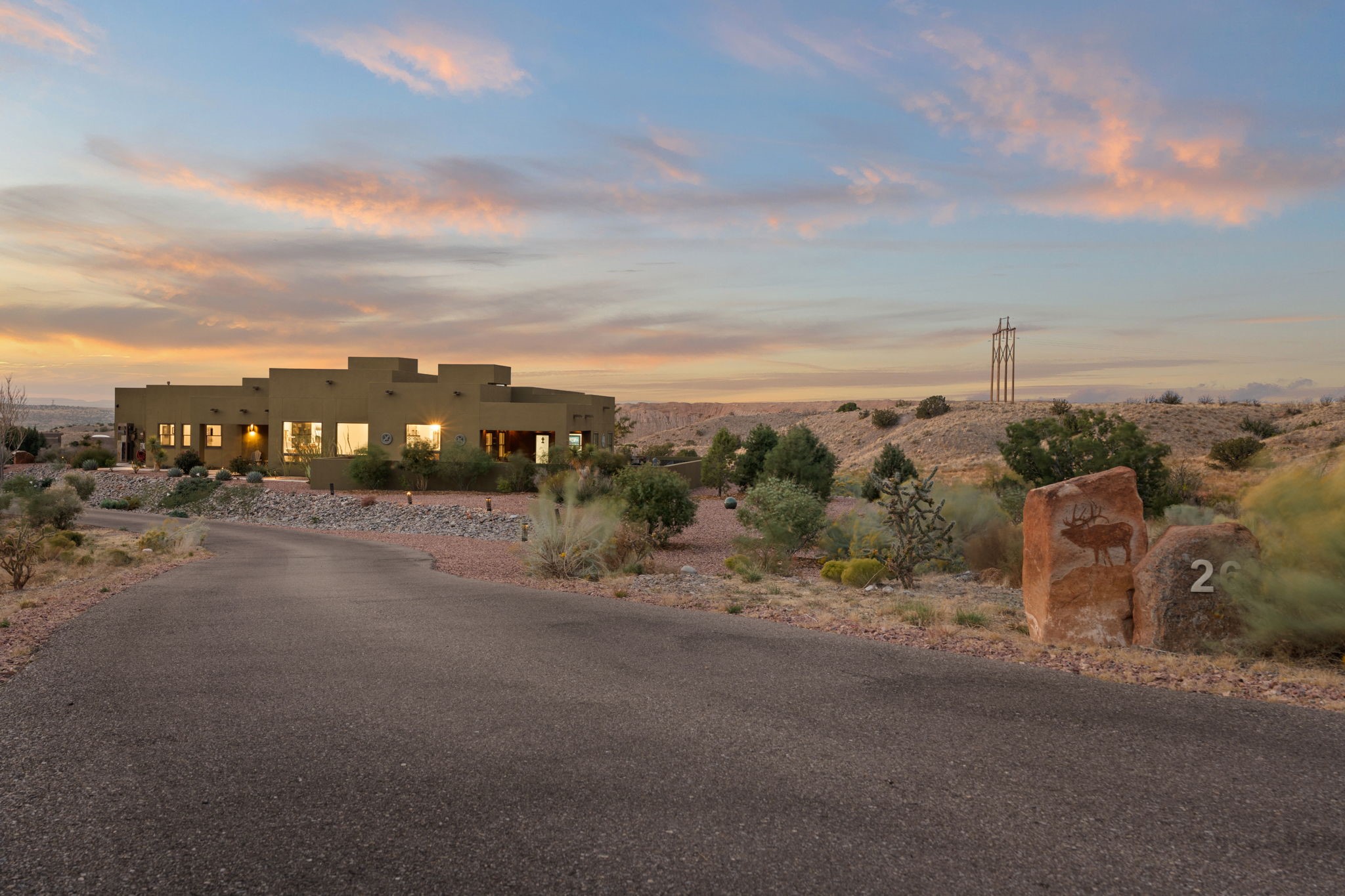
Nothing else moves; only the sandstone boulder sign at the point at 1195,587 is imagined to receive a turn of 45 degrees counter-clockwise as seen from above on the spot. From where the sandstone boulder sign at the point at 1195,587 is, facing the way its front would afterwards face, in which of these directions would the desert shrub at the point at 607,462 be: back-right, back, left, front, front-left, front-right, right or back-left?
back

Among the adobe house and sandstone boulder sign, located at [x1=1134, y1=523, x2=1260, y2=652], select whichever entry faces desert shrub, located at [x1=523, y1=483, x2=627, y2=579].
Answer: the adobe house

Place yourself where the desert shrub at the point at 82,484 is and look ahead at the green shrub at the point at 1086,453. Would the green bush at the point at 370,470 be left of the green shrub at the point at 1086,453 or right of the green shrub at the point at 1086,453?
left

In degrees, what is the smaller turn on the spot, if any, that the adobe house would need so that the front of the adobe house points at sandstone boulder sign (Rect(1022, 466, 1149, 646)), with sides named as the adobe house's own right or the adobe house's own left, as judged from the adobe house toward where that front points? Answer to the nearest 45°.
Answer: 0° — it already faces it

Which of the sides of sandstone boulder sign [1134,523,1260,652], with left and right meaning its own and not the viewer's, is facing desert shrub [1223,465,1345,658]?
left

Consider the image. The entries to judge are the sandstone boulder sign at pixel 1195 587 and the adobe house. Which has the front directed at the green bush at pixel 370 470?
the adobe house

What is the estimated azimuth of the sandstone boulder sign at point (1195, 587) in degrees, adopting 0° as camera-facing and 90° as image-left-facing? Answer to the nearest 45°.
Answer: approximately 0°

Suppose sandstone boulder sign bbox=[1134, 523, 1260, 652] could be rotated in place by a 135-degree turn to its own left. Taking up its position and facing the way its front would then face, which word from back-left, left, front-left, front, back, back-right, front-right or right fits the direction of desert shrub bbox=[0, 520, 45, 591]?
back-left

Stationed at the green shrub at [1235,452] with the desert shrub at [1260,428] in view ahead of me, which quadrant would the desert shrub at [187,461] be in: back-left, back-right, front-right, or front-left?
back-left

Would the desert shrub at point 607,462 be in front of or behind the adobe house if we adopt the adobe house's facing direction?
in front

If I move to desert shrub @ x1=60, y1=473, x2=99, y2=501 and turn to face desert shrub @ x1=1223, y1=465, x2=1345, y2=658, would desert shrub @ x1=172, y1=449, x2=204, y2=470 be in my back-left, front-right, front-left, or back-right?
back-left

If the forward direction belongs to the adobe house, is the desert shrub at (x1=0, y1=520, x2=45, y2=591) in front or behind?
in front

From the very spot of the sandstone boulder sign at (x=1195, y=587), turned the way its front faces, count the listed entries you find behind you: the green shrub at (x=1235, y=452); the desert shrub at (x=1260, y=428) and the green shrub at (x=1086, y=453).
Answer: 3

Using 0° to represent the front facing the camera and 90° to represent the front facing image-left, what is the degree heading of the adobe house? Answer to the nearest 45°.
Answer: approximately 0°

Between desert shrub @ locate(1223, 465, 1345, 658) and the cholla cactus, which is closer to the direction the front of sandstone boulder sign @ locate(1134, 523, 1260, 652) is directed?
the desert shrub

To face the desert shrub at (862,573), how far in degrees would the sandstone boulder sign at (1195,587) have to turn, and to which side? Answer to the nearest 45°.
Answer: approximately 135° to its right
